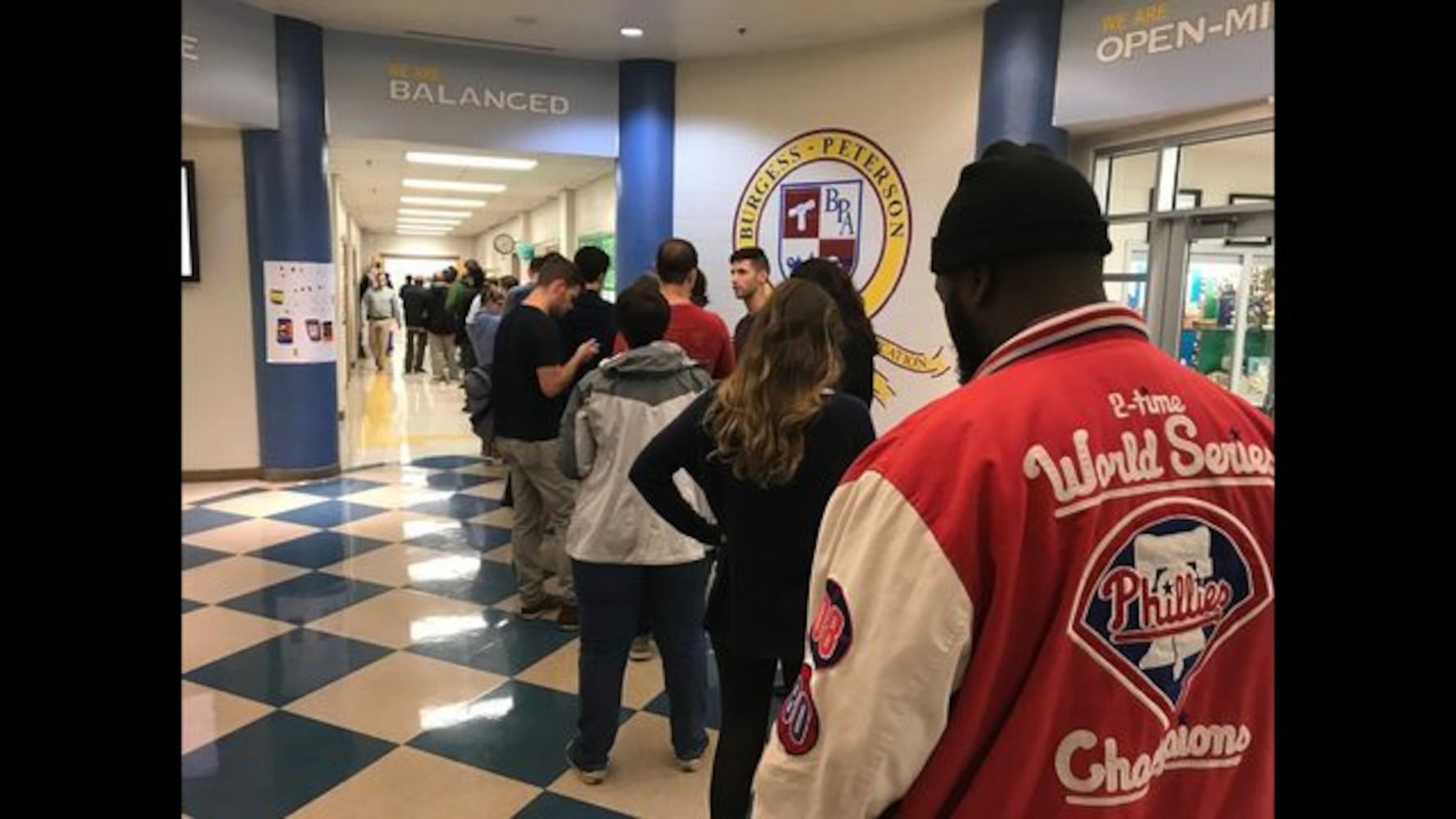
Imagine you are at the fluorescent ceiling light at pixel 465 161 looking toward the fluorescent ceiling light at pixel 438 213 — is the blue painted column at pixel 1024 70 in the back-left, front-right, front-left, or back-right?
back-right

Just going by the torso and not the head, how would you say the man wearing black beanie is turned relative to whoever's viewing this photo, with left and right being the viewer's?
facing away from the viewer and to the left of the viewer

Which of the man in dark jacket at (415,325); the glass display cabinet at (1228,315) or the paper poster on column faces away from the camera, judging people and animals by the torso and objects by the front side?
the man in dark jacket

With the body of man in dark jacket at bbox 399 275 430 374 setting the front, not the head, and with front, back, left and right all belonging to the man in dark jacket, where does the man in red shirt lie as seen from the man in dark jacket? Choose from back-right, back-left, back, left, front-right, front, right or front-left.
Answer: back

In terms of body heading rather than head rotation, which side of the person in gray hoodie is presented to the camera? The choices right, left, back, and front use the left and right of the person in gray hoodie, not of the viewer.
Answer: back

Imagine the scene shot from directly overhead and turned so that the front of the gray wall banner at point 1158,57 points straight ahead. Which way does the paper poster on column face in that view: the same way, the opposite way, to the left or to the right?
to the left

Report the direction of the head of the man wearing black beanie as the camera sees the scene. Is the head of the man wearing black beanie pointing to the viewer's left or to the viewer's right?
to the viewer's left

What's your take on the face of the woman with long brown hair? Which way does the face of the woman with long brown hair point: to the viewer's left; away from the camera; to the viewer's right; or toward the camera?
away from the camera

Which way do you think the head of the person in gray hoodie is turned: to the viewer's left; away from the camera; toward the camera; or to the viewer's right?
away from the camera

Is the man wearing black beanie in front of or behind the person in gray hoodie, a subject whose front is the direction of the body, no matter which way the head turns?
behind

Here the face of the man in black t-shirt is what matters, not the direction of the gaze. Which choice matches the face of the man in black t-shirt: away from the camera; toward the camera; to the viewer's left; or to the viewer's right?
to the viewer's right

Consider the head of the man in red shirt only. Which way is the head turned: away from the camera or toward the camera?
away from the camera

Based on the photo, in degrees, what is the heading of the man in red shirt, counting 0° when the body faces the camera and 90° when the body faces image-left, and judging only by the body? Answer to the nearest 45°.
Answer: approximately 180°

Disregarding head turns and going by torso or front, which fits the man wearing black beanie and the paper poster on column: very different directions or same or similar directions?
very different directions
